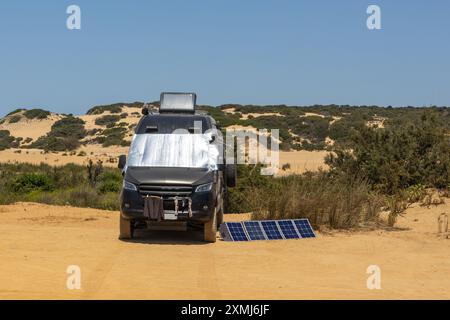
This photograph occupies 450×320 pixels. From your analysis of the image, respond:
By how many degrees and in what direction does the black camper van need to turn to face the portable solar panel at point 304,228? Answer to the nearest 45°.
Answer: approximately 90° to its left

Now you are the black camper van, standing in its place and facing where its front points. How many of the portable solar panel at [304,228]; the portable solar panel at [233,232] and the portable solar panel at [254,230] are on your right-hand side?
0

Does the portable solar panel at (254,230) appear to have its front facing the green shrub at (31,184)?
no

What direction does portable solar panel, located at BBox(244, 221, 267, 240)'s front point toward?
toward the camera

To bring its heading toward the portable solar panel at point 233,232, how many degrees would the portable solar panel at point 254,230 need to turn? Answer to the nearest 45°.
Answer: approximately 45° to its right

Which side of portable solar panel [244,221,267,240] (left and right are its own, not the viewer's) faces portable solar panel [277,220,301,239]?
left

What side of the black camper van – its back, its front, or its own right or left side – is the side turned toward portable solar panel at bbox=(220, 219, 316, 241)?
left

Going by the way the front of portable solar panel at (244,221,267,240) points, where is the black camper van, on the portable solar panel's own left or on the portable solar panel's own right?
on the portable solar panel's own right

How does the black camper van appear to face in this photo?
toward the camera

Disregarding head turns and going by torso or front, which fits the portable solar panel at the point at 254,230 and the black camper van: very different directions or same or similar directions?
same or similar directions

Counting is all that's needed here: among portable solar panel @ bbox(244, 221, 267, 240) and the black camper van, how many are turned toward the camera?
2
